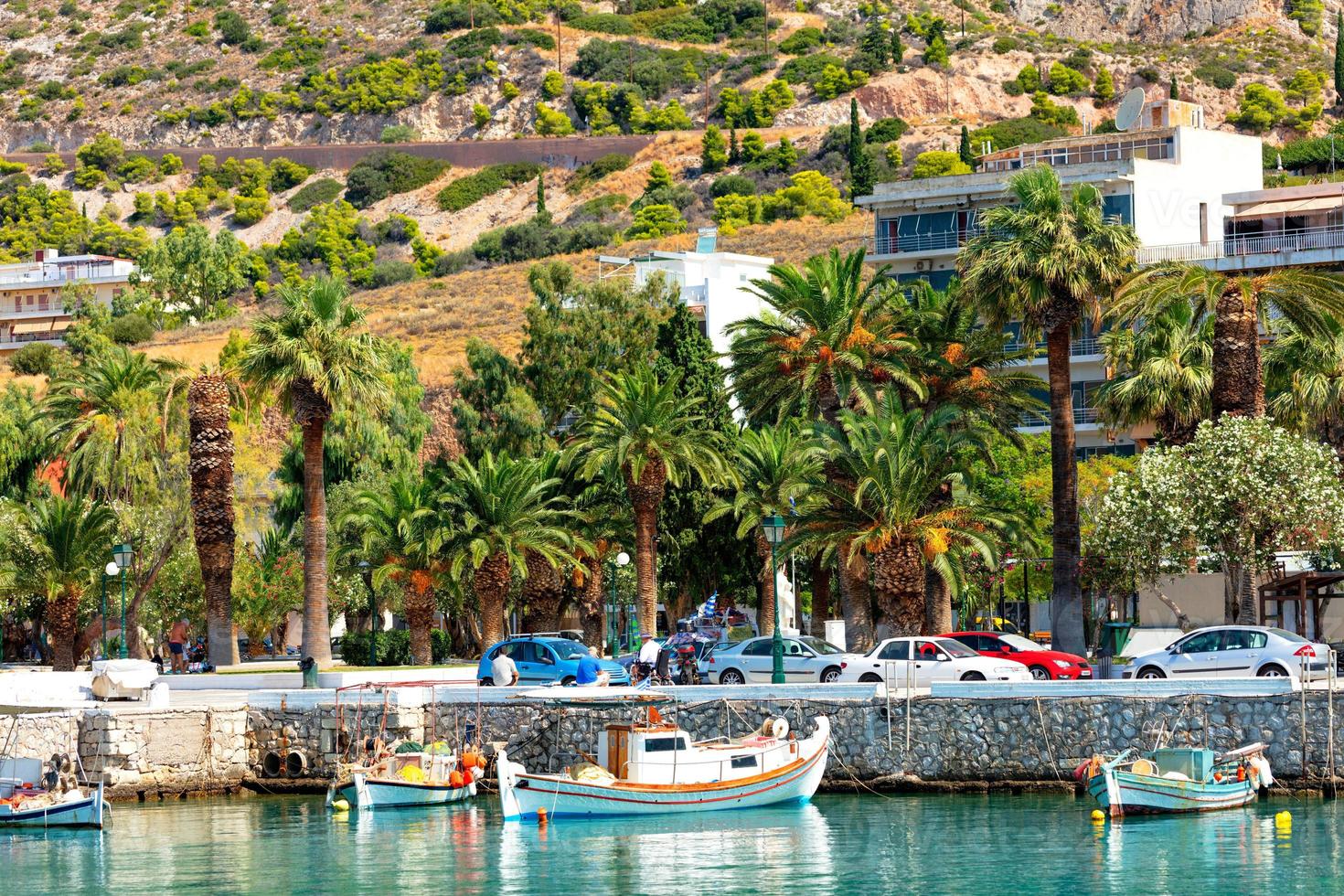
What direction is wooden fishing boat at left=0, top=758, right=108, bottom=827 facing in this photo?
to the viewer's right

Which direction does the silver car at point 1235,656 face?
to the viewer's left

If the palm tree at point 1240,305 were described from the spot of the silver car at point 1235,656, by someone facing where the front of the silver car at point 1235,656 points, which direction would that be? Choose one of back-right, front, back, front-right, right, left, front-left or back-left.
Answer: right

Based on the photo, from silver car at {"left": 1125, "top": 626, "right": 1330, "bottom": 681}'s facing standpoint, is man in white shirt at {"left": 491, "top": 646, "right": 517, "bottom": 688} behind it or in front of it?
in front

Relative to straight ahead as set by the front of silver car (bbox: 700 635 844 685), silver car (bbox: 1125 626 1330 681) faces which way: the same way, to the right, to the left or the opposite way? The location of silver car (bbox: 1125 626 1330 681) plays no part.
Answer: the opposite way

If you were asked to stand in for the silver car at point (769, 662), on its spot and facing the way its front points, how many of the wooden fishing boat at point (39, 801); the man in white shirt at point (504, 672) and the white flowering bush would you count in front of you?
1

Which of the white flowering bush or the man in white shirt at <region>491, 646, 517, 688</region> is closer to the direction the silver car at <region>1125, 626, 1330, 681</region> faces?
the man in white shirt

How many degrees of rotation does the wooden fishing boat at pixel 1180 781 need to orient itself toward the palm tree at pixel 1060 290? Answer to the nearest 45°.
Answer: approximately 135° to its right

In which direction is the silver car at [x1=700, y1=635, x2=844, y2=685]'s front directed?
to the viewer's right
